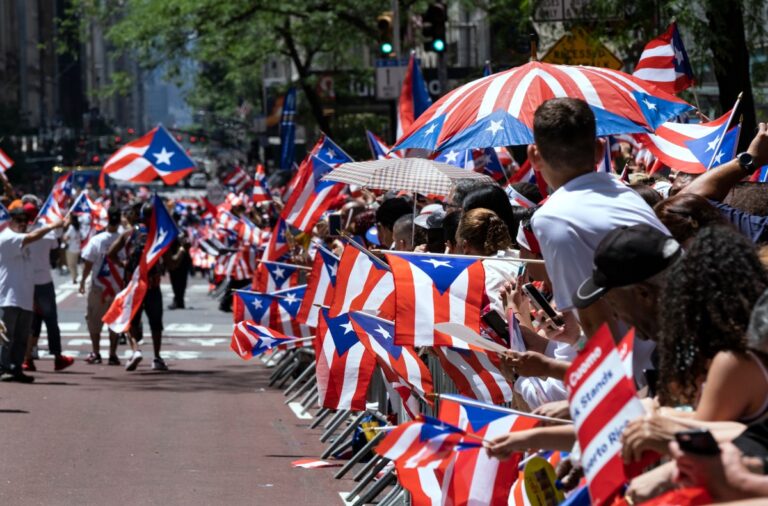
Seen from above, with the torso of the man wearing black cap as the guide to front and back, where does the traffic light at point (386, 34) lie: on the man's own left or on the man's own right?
on the man's own right

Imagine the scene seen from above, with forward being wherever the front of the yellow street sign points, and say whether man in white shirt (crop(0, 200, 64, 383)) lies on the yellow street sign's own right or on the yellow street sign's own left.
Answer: on the yellow street sign's own right

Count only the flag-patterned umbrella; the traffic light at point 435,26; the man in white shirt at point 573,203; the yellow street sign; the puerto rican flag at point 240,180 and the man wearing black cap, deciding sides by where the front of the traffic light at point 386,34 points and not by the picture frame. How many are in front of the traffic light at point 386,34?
5

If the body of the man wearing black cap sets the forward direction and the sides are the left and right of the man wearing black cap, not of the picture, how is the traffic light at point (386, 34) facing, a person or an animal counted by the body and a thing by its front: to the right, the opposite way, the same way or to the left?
to the left

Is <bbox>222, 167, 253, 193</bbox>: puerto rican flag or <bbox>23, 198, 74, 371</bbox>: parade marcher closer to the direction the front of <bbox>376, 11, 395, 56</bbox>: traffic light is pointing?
the parade marcher

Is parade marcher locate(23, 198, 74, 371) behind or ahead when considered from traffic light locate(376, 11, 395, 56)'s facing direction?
ahead

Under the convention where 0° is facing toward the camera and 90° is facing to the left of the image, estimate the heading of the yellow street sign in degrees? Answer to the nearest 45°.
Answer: approximately 0°

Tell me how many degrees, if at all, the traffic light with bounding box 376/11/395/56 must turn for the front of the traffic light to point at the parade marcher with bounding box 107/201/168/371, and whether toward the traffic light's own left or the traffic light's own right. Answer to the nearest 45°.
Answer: approximately 45° to the traffic light's own right

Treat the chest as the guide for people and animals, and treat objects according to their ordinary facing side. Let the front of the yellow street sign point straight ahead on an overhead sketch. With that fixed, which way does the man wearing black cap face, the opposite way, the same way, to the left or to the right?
to the right

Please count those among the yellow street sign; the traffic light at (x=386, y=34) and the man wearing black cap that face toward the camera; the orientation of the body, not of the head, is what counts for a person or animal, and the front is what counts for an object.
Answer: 2

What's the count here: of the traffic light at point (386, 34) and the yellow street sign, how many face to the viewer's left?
0

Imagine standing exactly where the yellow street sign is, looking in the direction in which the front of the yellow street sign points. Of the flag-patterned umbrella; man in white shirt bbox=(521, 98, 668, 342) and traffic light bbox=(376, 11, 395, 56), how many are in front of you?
2

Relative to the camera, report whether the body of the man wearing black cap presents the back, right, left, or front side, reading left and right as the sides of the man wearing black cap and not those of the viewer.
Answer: left
